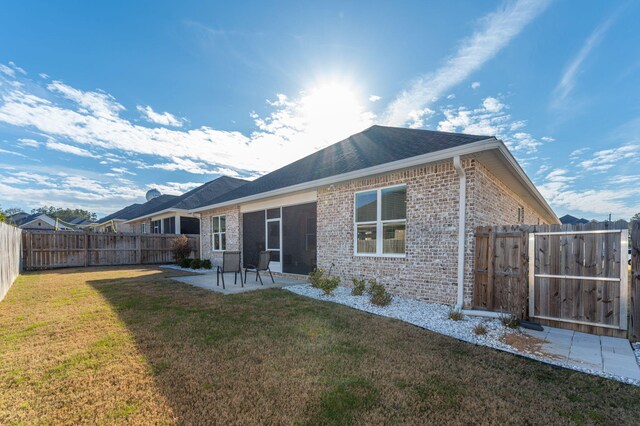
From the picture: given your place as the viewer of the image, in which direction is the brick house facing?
facing away from the viewer and to the right of the viewer

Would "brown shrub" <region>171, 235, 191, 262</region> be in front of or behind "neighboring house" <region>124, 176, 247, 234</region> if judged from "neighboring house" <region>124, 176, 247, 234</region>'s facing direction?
behind

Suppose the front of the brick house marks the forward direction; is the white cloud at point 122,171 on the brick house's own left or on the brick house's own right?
on the brick house's own left

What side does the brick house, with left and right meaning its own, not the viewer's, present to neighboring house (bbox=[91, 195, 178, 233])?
left

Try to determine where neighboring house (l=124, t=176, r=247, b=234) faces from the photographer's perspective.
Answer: facing away from the viewer and to the right of the viewer
